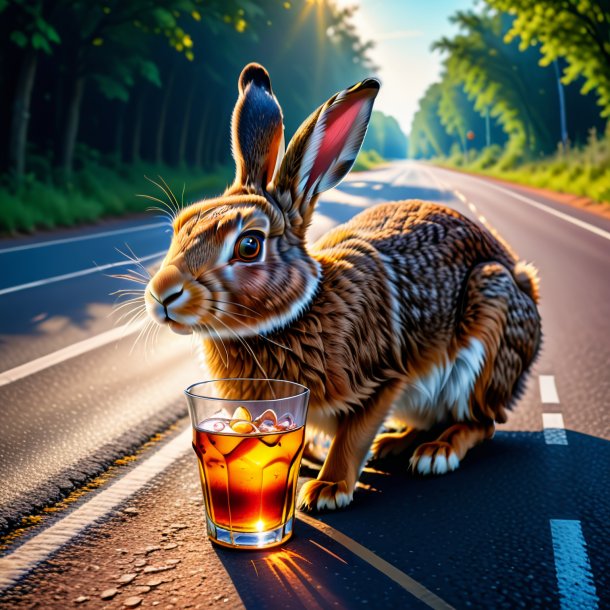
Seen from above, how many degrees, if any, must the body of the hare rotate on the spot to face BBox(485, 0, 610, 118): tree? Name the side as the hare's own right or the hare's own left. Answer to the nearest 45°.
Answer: approximately 135° to the hare's own right

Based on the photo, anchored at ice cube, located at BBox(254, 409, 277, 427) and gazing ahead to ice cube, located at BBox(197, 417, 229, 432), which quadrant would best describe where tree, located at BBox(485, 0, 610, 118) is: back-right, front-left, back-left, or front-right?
back-right

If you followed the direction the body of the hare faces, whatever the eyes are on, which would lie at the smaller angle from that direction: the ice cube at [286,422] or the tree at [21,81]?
the ice cube

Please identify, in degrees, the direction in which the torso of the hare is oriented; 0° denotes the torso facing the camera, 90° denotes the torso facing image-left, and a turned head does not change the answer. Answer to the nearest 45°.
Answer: approximately 45°

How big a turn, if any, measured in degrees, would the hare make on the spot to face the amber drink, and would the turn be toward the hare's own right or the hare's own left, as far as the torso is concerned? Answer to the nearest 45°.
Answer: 0° — it already faces it

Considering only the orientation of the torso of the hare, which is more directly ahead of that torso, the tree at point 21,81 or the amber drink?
the amber drink

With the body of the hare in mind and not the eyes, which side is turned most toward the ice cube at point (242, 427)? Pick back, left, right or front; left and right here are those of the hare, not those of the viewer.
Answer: front

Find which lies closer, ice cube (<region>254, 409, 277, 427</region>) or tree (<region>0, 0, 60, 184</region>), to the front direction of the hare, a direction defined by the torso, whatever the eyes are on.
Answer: the ice cube

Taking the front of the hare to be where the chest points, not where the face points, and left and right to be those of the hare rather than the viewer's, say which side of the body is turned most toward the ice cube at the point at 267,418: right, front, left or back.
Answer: front

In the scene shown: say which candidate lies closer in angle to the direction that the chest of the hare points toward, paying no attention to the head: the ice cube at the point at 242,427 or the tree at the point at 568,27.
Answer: the ice cube

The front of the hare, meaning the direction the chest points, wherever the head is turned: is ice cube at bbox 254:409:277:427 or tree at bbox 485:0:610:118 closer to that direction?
the ice cube
